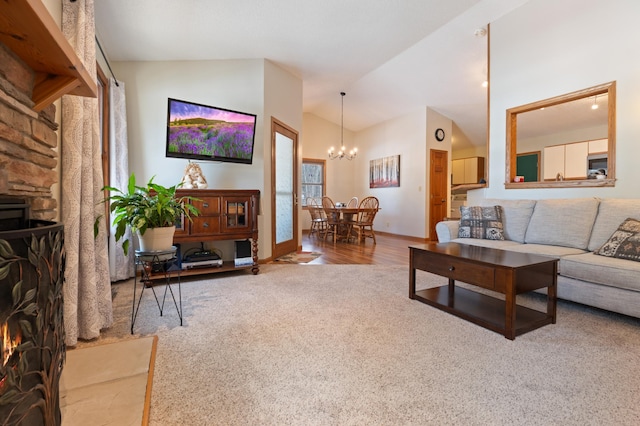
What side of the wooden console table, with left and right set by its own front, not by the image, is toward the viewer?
front

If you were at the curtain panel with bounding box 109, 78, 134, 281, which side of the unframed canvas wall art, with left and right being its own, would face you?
front

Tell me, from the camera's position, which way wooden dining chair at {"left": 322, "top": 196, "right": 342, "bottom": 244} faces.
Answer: facing away from the viewer and to the right of the viewer

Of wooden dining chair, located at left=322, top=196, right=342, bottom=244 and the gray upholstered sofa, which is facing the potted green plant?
the gray upholstered sofa

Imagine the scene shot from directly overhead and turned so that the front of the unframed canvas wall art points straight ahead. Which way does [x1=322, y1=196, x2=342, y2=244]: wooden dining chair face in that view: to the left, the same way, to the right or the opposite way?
the opposite way

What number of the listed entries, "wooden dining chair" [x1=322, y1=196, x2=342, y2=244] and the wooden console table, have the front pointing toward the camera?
1

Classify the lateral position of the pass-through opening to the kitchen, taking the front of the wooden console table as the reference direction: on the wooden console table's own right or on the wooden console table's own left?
on the wooden console table's own left

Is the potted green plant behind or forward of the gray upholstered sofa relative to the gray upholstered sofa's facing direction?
forward

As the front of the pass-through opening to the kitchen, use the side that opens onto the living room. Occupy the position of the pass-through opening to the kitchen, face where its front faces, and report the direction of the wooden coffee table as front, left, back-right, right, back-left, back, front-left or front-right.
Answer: front-left

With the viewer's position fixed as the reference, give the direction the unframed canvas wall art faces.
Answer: facing the viewer and to the left of the viewer

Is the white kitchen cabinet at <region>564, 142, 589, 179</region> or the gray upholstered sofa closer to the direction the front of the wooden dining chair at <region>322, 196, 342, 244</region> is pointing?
the white kitchen cabinet

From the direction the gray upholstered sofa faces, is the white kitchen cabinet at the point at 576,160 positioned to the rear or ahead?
to the rear

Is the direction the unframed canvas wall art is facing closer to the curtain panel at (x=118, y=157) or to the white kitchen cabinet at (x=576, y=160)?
the curtain panel

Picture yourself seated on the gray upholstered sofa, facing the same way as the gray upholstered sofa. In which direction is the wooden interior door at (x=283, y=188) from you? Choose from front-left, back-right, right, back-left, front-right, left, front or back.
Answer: front-right

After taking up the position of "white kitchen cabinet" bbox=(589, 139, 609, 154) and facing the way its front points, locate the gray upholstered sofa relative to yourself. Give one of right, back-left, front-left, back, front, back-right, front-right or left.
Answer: front-left

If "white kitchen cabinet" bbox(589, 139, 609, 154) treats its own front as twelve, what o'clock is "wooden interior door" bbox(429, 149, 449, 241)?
The wooden interior door is roughly at 1 o'clock from the white kitchen cabinet.
